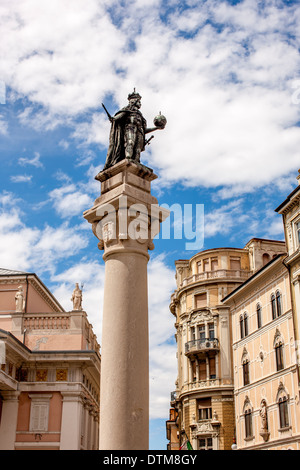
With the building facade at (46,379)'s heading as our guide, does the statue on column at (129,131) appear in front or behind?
in front

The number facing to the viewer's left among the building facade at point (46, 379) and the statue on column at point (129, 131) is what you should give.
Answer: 0

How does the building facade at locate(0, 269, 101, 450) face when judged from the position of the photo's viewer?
facing the viewer

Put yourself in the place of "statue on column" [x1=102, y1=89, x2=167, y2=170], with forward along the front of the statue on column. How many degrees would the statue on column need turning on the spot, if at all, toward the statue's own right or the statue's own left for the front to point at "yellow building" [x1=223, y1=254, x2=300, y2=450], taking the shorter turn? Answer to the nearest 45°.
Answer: approximately 135° to the statue's own left

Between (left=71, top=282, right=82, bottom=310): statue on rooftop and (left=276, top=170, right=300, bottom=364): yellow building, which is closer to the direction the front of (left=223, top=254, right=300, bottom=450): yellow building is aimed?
the statue on rooftop

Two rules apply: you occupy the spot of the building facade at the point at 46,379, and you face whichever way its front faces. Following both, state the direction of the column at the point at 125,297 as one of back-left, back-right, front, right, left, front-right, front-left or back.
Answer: front

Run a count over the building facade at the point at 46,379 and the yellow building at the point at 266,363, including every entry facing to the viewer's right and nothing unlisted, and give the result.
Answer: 0

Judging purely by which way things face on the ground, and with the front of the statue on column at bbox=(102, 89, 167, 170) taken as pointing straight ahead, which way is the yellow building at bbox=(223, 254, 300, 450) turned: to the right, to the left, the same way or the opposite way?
to the right

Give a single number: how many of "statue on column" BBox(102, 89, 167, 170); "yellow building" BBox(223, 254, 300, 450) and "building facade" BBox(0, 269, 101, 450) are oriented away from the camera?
0

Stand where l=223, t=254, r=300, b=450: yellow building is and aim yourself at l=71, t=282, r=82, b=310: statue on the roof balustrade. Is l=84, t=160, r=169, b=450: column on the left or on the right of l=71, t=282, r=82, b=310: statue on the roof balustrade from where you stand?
left

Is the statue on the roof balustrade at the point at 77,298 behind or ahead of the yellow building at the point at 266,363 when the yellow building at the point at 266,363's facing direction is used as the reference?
ahead

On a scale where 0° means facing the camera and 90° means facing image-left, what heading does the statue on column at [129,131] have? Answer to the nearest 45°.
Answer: approximately 315°

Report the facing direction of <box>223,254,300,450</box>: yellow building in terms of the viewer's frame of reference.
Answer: facing the viewer and to the left of the viewer
